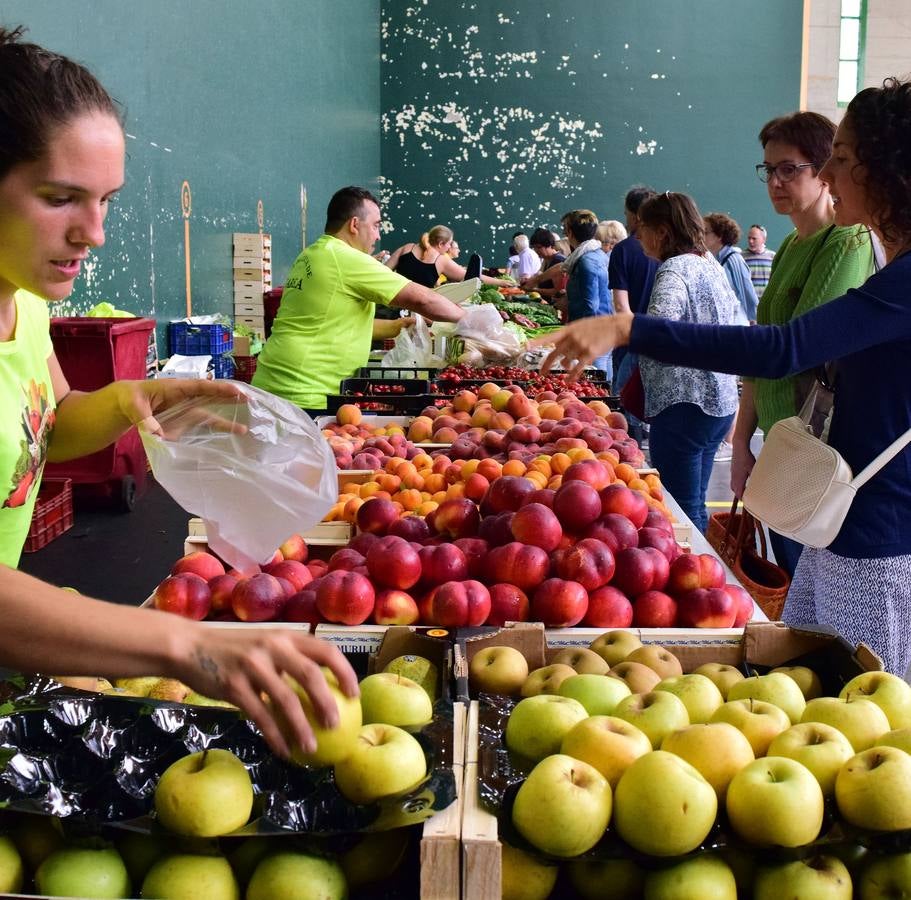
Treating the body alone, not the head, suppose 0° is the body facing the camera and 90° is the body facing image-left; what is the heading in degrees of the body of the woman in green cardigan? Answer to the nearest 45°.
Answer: approximately 45°

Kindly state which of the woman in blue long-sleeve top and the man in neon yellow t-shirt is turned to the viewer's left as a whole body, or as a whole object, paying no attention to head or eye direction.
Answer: the woman in blue long-sleeve top

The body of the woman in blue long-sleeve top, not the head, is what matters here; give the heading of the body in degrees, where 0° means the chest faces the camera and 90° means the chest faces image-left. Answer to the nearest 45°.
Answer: approximately 90°

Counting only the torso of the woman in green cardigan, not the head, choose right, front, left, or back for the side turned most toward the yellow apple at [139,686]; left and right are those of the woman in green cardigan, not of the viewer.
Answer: front

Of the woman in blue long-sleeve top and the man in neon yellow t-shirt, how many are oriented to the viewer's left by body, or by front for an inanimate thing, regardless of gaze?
1

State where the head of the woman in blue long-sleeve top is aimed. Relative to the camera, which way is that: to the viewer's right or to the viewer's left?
to the viewer's left

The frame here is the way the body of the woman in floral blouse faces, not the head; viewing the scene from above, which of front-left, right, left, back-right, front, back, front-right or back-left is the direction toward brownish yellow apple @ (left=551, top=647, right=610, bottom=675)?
back-left

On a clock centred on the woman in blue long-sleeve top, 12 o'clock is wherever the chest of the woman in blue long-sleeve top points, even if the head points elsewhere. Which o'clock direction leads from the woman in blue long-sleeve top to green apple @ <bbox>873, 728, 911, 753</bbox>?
The green apple is roughly at 9 o'clock from the woman in blue long-sleeve top.

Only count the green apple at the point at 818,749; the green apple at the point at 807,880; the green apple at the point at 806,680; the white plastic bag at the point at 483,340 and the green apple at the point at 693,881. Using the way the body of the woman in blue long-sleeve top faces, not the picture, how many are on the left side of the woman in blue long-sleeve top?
4

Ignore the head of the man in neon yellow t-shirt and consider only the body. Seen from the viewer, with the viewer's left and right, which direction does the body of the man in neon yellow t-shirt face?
facing away from the viewer and to the right of the viewer

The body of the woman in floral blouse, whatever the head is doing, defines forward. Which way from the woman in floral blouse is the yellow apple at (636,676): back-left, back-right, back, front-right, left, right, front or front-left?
back-left

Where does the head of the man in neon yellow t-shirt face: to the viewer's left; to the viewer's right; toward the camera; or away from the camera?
to the viewer's right

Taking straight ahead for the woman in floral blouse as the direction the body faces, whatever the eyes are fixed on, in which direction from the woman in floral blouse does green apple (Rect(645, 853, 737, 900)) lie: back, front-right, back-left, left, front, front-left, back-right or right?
back-left

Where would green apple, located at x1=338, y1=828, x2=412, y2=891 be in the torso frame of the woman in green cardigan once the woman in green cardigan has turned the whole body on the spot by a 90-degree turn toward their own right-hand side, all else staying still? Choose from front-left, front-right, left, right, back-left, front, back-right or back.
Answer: back-left

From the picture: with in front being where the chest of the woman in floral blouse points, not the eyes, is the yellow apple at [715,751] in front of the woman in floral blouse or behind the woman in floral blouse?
behind
